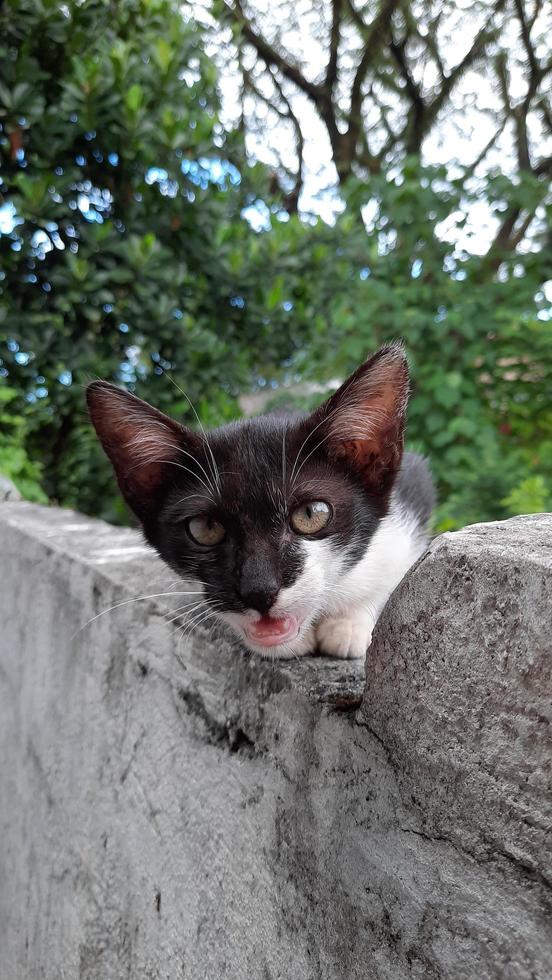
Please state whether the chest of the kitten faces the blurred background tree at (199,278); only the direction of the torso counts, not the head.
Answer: no

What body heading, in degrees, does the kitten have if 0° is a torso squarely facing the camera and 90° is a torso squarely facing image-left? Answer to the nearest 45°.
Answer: approximately 45°
